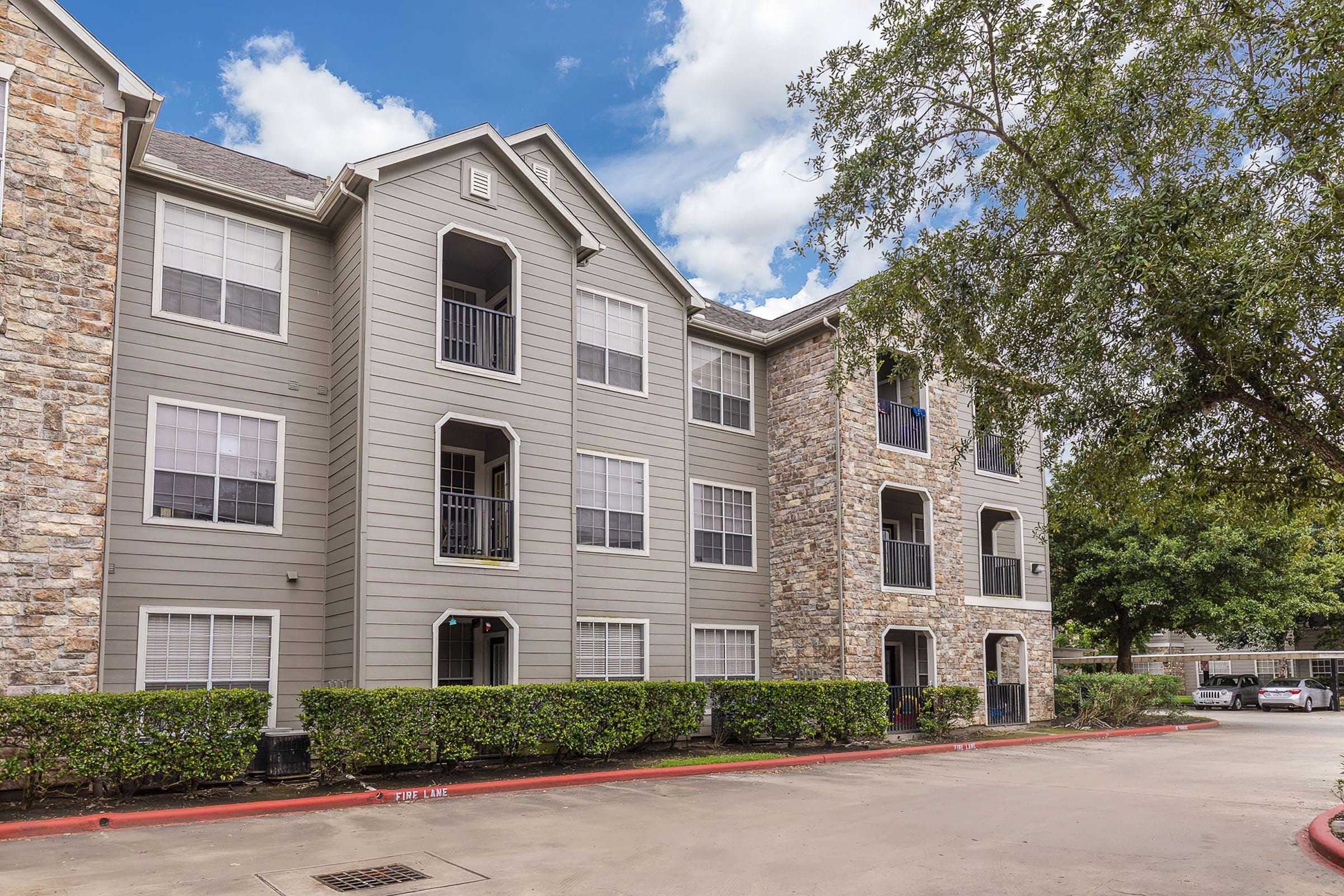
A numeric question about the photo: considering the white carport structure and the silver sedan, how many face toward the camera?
1

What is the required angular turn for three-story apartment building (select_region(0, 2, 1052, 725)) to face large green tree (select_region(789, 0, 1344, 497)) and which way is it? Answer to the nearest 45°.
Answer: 0° — it already faces it

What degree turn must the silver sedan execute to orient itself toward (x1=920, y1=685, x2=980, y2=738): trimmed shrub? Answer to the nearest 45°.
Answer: approximately 135° to its right

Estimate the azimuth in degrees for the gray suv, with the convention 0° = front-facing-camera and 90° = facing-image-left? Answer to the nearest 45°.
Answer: approximately 45°
